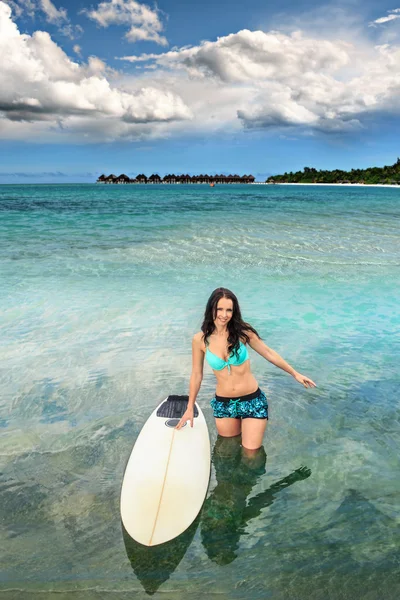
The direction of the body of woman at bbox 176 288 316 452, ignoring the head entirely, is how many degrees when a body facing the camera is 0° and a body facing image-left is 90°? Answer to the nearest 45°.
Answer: approximately 0°
